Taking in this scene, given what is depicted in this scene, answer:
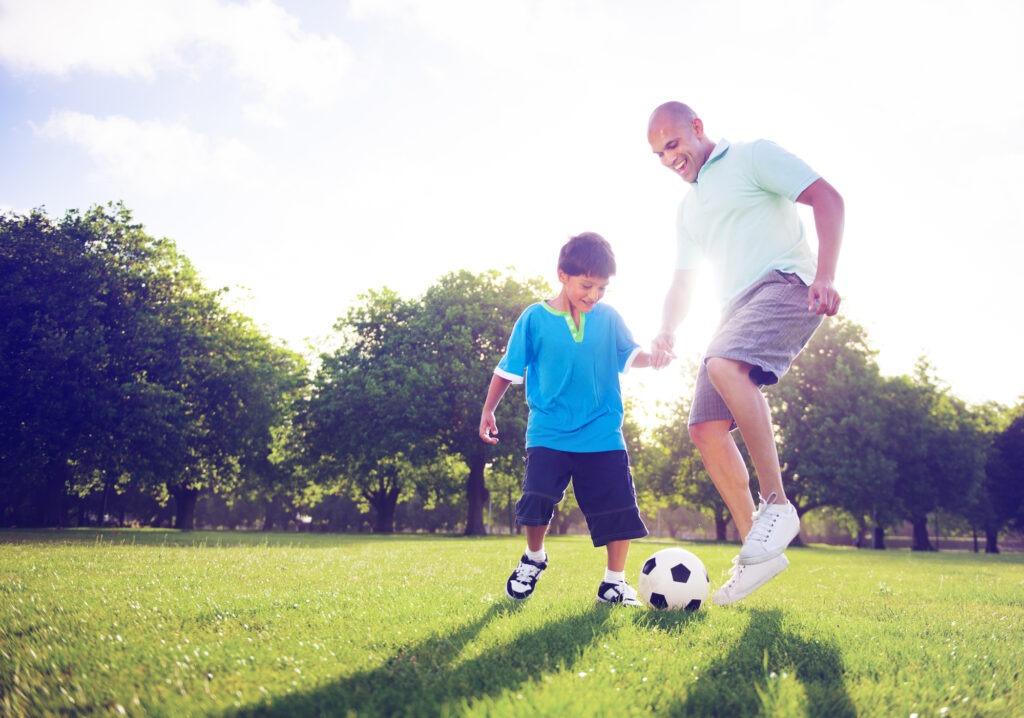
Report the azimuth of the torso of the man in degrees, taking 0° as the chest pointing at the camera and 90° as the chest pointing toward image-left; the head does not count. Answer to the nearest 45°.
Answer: approximately 45°

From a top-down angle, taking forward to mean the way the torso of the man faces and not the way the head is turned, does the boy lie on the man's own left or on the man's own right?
on the man's own right

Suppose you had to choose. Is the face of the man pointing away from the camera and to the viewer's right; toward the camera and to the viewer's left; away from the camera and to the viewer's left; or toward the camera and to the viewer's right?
toward the camera and to the viewer's left

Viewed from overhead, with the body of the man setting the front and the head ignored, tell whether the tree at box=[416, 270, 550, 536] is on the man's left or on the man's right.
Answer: on the man's right

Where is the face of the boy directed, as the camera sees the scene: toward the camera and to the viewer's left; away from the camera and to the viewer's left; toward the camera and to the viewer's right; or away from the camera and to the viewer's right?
toward the camera and to the viewer's right

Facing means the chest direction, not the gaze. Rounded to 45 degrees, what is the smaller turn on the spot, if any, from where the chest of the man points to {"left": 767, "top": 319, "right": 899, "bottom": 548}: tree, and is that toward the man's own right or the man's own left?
approximately 135° to the man's own right

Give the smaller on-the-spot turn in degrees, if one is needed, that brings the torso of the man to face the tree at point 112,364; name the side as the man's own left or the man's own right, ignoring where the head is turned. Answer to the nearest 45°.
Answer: approximately 90° to the man's own right

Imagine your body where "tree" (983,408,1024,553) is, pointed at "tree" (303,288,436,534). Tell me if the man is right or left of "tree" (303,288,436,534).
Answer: left
